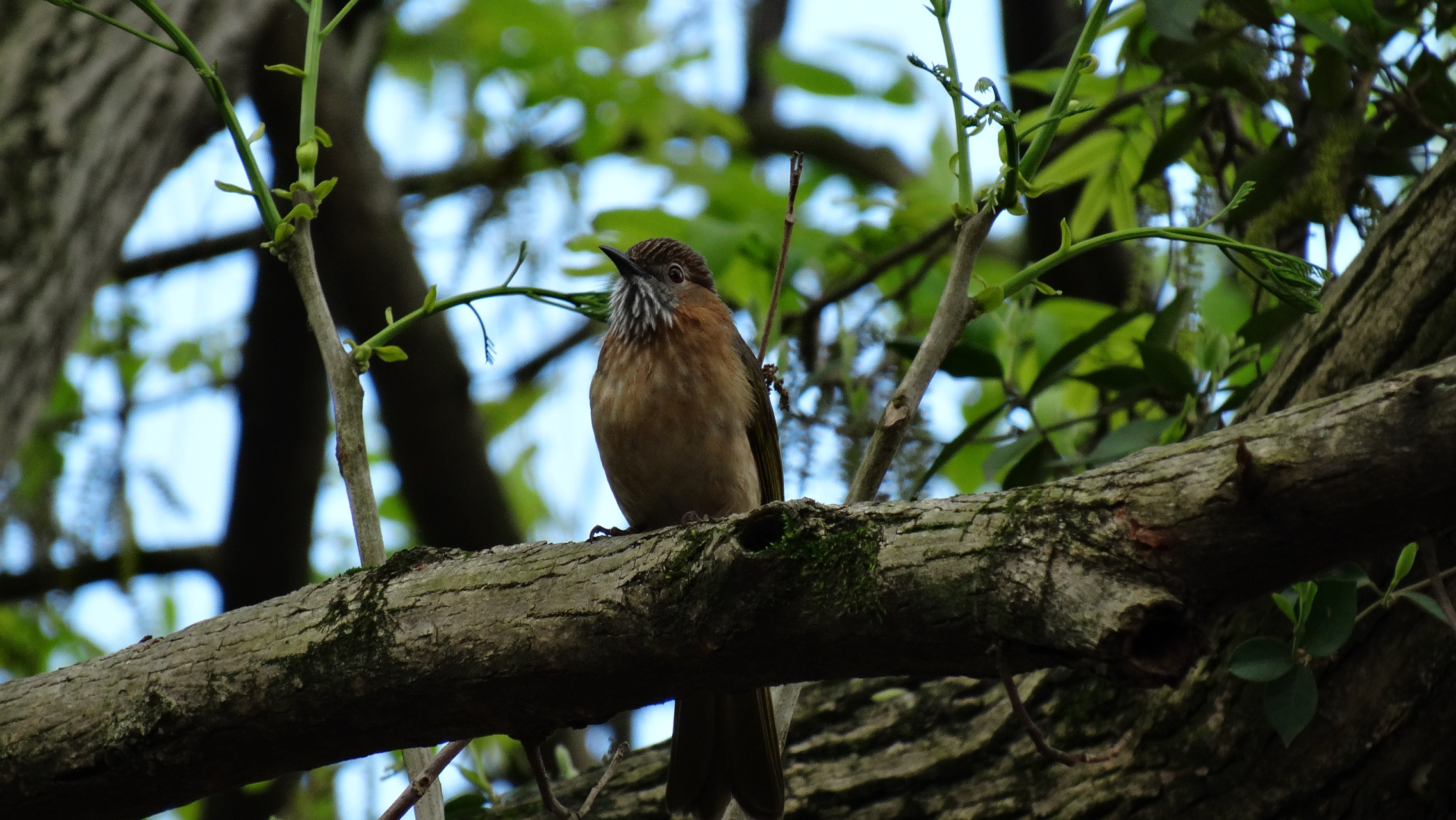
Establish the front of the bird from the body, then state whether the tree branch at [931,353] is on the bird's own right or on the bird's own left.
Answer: on the bird's own left

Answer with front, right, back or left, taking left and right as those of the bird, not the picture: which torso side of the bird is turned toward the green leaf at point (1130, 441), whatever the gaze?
left

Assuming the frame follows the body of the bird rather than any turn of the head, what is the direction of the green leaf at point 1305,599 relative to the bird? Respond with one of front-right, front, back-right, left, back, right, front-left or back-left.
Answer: left

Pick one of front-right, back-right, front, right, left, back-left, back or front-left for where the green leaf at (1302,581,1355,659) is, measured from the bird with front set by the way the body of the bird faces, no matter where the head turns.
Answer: left

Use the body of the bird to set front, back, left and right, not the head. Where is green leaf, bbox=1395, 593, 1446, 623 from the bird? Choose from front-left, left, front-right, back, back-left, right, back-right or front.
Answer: left

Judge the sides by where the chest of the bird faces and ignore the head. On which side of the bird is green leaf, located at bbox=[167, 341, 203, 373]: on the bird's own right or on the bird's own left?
on the bird's own right

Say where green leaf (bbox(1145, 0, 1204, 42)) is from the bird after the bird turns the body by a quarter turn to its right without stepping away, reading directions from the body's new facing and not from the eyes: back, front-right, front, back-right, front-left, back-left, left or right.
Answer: back

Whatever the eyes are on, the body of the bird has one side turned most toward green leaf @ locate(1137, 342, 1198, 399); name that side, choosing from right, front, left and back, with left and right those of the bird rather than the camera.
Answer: back

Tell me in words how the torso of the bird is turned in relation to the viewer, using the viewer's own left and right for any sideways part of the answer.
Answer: facing the viewer and to the left of the viewer
